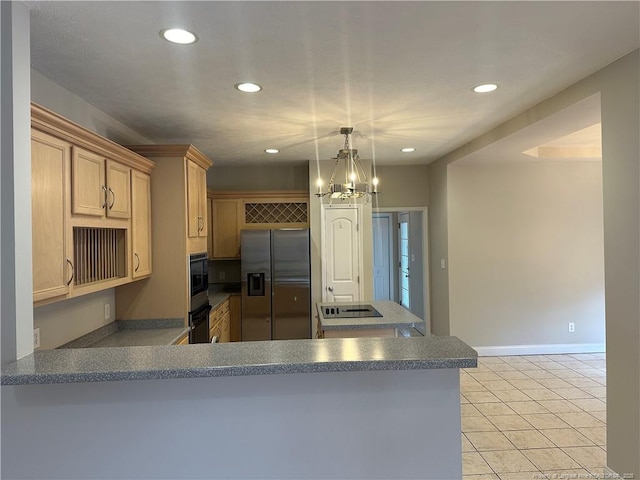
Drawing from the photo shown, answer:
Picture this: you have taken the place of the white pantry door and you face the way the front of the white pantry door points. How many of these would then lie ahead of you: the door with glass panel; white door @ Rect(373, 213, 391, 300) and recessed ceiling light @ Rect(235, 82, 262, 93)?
1

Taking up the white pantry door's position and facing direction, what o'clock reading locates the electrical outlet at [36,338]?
The electrical outlet is roughly at 1 o'clock from the white pantry door.

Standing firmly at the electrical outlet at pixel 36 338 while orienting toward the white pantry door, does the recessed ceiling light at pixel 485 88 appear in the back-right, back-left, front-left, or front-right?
front-right

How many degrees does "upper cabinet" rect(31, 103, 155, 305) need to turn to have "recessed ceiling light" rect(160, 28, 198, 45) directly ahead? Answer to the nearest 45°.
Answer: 0° — it already faces it

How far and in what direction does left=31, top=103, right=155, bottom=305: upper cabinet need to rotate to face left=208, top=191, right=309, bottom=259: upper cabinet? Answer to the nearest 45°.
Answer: approximately 90° to its left

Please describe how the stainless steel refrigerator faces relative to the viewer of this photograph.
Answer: facing the viewer

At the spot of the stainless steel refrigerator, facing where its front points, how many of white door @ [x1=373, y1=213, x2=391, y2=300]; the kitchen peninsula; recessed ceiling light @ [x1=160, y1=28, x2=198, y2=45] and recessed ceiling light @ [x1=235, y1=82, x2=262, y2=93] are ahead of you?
3

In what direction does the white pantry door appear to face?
toward the camera

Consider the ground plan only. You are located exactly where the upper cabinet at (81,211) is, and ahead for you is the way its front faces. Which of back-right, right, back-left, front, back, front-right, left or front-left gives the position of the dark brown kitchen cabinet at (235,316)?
left

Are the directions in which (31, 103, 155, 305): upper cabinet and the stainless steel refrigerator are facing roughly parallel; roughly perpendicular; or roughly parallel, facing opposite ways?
roughly perpendicular

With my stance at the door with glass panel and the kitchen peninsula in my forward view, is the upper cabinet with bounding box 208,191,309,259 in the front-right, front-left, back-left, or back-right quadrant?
front-right
